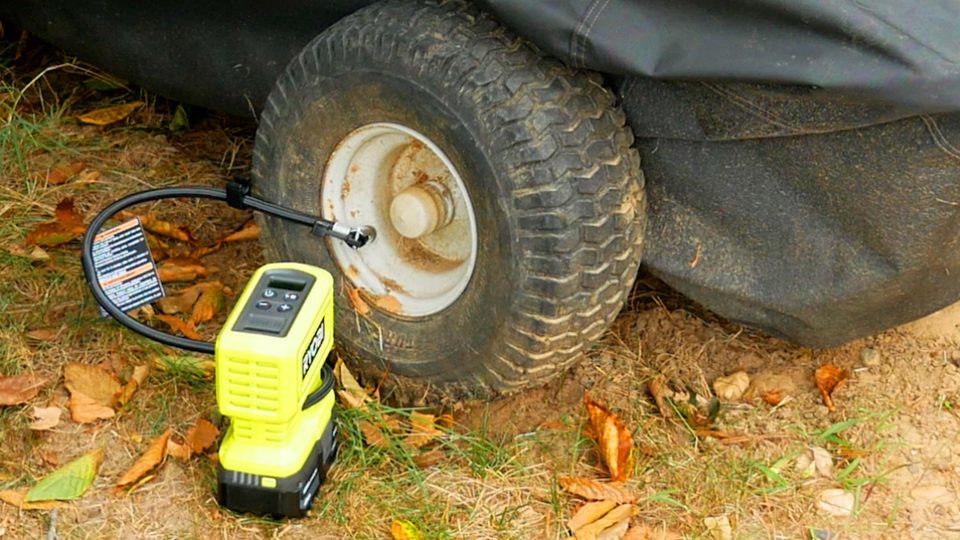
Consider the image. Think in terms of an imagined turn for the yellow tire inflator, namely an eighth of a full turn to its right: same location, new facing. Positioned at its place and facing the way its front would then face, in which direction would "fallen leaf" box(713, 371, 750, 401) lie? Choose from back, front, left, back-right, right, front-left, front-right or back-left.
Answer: back-left

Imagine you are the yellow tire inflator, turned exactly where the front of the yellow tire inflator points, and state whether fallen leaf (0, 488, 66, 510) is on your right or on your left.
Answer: on your right

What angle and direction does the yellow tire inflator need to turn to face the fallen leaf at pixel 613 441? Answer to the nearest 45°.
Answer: approximately 90° to its left

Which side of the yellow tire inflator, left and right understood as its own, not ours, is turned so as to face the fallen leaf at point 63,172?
back

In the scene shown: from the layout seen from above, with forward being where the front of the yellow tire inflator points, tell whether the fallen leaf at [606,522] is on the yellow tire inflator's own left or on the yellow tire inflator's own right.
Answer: on the yellow tire inflator's own left

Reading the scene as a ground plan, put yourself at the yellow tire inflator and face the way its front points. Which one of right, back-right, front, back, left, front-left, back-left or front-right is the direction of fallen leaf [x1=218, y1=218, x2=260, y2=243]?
back

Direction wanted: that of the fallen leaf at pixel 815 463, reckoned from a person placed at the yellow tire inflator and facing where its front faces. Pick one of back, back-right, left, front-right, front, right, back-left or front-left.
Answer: left

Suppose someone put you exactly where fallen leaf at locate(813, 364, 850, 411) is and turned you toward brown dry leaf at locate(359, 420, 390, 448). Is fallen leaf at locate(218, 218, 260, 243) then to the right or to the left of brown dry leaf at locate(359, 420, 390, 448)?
right

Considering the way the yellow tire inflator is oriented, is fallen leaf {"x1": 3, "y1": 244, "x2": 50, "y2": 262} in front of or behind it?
behind

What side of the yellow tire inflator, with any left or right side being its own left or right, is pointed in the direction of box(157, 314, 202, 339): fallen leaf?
back

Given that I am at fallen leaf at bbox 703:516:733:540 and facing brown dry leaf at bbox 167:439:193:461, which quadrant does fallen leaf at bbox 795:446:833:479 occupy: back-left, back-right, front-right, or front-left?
back-right

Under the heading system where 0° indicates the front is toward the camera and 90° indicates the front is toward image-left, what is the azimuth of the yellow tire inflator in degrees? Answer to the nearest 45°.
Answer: approximately 0°

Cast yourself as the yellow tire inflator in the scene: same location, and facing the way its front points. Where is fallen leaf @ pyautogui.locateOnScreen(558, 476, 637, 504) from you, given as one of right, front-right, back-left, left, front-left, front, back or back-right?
left
